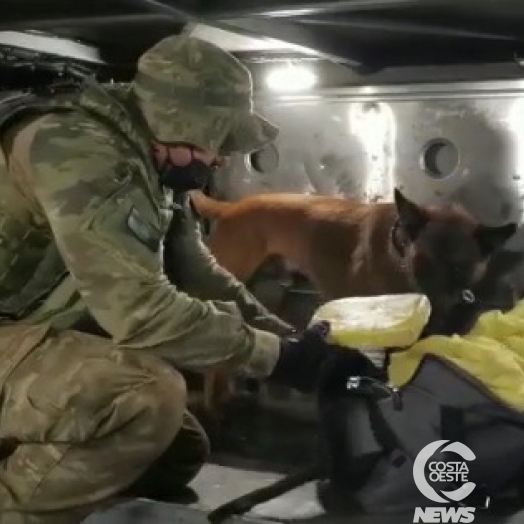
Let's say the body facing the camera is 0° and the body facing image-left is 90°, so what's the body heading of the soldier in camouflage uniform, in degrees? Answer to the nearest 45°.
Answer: approximately 270°

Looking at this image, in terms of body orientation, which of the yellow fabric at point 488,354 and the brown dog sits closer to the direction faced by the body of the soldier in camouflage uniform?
the yellow fabric

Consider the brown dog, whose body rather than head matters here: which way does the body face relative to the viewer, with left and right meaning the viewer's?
facing to the right of the viewer

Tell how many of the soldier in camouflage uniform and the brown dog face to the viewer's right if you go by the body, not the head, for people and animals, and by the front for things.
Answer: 2

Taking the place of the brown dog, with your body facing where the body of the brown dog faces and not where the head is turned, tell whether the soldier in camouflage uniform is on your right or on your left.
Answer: on your right

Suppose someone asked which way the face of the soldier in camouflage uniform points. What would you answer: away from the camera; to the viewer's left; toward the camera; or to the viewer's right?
to the viewer's right
